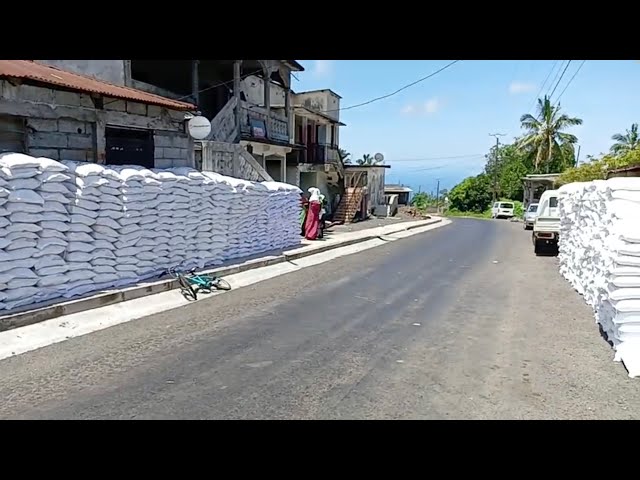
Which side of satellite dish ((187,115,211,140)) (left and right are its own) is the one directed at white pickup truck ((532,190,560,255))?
left

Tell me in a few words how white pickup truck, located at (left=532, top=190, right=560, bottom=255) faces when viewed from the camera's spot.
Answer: facing away from the viewer

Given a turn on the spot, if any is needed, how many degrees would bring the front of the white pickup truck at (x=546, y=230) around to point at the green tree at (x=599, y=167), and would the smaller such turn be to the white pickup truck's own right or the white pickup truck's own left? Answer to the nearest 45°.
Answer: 0° — it already faces it

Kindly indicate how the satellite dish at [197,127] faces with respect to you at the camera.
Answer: facing the viewer

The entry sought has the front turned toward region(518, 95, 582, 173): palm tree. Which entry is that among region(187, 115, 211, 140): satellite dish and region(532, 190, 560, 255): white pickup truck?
the white pickup truck

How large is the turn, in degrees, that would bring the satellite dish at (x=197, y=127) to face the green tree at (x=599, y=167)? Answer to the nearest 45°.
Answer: approximately 90° to its left

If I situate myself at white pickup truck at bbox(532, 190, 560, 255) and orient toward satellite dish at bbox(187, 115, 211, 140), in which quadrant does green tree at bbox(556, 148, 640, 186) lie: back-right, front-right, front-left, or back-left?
back-right

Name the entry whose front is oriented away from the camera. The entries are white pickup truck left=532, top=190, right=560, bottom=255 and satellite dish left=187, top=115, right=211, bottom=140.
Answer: the white pickup truck

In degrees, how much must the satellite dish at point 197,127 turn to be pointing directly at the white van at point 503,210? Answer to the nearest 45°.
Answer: approximately 135° to its left

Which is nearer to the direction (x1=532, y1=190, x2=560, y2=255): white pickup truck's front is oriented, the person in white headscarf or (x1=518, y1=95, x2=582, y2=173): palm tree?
the palm tree

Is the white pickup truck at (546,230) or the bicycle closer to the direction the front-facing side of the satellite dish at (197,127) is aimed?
the bicycle
